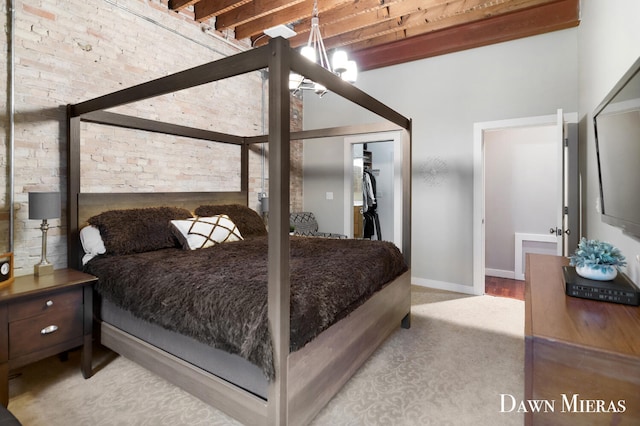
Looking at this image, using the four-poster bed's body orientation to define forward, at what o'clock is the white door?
The white door is roughly at 10 o'clock from the four-poster bed.

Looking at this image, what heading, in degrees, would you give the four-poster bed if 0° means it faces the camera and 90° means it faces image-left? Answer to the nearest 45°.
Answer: approximately 315°

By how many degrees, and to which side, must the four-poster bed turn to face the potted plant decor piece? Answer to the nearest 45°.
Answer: approximately 45° to its left

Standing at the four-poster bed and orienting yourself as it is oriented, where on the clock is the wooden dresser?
The wooden dresser is roughly at 12 o'clock from the four-poster bed.

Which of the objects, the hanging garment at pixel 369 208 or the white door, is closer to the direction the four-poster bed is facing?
the white door

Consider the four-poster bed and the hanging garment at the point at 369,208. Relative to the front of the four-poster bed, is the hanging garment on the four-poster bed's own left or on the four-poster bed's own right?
on the four-poster bed's own left
